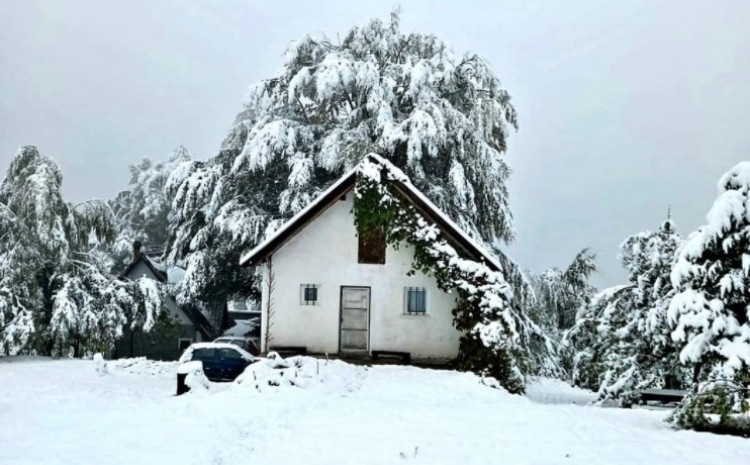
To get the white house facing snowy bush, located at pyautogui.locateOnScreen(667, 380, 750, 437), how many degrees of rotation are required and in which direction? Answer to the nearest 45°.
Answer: approximately 45° to its left

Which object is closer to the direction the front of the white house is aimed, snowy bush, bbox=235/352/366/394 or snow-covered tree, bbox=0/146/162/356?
the snowy bush

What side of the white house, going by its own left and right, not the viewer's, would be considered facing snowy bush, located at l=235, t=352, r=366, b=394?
front

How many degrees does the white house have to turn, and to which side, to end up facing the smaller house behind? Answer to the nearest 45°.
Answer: approximately 135° to its right

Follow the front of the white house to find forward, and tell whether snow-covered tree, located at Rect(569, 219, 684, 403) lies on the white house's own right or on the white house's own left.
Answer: on the white house's own left

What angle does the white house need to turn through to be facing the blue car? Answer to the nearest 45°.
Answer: approximately 45° to its right

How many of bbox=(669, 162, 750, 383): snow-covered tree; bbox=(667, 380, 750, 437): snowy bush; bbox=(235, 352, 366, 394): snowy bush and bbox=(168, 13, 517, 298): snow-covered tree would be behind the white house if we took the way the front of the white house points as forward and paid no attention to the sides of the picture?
1

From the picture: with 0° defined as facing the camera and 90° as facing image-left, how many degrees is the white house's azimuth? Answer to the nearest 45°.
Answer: approximately 0°

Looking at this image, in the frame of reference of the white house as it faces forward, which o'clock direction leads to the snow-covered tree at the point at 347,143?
The snow-covered tree is roughly at 6 o'clock from the white house.

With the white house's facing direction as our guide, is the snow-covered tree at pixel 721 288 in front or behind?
in front

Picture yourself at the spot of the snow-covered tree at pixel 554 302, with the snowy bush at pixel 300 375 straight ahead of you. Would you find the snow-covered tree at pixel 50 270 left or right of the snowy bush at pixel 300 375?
right
